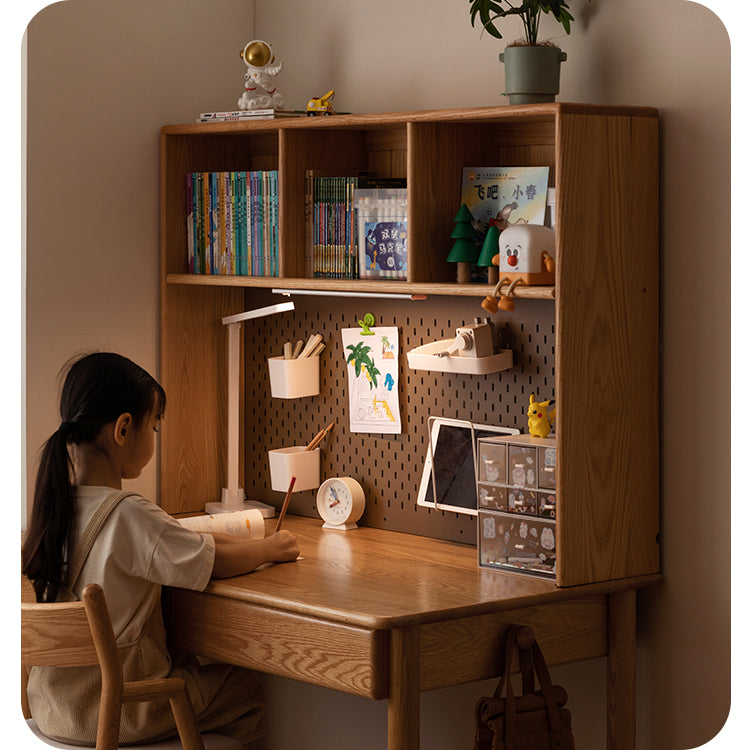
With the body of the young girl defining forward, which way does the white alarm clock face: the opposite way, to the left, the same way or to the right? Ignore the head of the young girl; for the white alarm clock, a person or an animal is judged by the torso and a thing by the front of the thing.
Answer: the opposite way

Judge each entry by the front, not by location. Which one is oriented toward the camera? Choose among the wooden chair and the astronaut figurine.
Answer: the astronaut figurine

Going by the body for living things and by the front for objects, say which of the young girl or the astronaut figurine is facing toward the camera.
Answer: the astronaut figurine

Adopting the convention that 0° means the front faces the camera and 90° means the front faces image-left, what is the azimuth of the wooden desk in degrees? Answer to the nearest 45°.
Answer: approximately 45°

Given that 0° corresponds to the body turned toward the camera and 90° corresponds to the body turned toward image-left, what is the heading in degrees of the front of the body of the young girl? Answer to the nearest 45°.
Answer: approximately 225°

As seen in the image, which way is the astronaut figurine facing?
toward the camera

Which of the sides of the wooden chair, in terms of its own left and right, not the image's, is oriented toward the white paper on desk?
front

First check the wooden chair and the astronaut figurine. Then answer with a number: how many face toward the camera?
1

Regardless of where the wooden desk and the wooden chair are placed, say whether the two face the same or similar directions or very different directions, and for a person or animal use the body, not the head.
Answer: very different directions

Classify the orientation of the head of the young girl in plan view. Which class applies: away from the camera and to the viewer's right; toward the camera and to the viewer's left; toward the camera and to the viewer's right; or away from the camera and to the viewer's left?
away from the camera and to the viewer's right

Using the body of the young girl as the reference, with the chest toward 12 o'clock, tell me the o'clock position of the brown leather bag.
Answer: The brown leather bag is roughly at 2 o'clock from the young girl.

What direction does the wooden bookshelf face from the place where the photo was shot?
facing the viewer and to the left of the viewer
